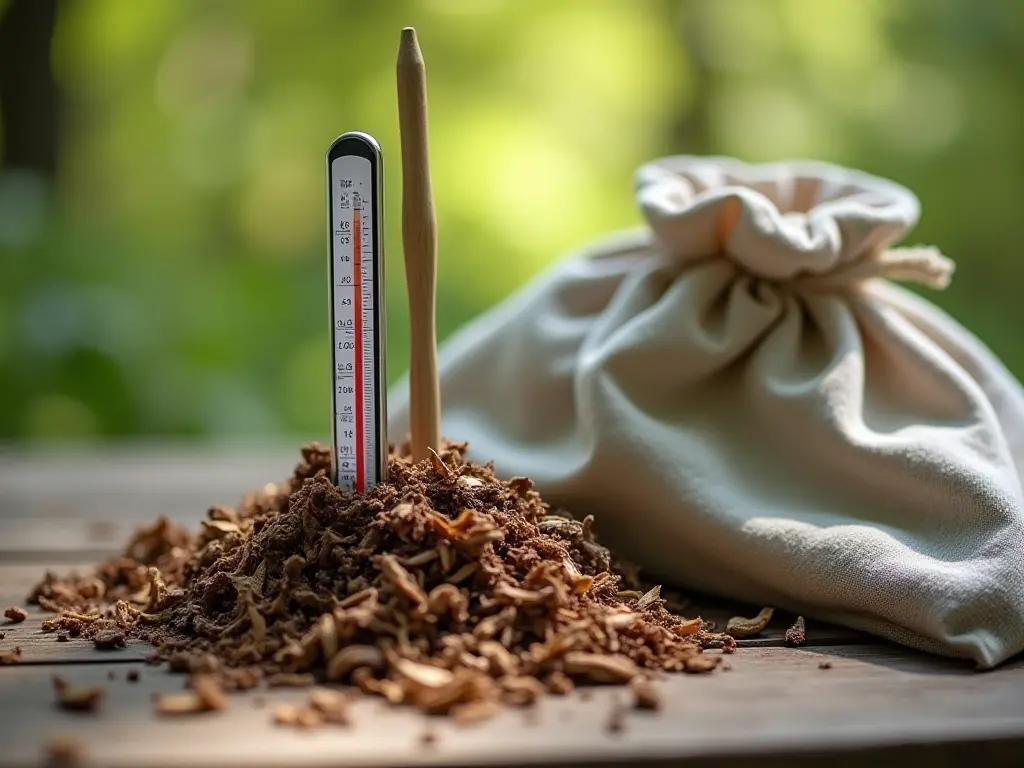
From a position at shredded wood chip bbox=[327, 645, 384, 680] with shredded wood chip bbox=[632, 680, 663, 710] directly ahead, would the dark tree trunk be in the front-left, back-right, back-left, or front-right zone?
back-left

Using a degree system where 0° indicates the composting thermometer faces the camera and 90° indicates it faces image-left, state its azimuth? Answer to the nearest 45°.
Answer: approximately 0°
